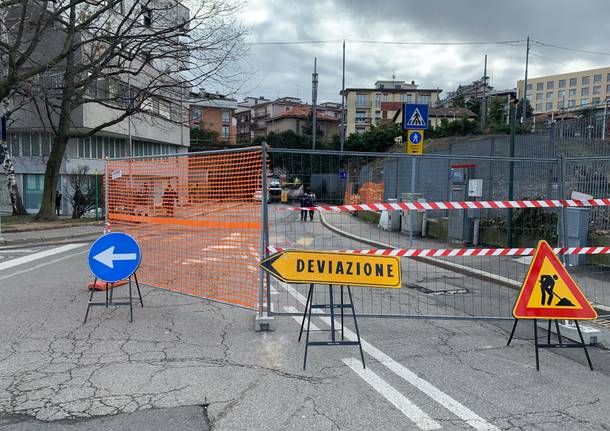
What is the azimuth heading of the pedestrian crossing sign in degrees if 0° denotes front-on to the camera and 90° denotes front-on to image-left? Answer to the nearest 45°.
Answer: approximately 0°

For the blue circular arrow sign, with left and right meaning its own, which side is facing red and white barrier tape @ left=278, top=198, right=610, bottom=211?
left

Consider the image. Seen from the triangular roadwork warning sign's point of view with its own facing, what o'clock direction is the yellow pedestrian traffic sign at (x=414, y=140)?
The yellow pedestrian traffic sign is roughly at 5 o'clock from the triangular roadwork warning sign.

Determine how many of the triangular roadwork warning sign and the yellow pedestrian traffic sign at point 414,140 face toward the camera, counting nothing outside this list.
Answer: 2

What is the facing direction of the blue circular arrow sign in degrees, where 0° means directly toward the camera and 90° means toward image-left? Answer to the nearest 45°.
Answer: approximately 0°

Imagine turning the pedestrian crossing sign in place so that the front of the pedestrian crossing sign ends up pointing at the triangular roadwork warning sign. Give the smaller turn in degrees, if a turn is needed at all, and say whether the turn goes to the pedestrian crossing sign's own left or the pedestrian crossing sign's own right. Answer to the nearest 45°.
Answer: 0° — it already faces it

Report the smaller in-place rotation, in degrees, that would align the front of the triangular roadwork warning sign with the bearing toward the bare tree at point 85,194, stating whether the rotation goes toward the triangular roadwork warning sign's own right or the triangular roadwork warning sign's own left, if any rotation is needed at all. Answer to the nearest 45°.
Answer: approximately 135° to the triangular roadwork warning sign's own right

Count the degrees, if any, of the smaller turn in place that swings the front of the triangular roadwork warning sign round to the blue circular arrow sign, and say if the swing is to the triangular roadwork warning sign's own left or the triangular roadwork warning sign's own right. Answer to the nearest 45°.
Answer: approximately 90° to the triangular roadwork warning sign's own right
